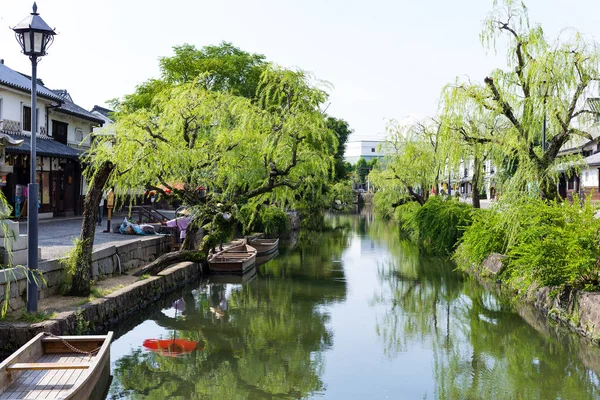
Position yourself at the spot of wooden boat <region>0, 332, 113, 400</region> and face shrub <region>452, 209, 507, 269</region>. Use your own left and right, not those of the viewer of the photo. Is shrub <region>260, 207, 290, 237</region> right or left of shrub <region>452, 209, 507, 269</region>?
left

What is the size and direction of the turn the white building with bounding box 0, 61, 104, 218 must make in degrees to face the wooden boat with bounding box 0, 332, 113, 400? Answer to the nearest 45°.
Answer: approximately 45° to its right

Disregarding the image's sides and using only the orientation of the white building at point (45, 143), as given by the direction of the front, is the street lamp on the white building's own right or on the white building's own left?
on the white building's own right

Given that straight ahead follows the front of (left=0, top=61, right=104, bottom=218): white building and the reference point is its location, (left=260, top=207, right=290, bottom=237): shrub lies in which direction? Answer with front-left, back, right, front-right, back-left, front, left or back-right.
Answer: front-left

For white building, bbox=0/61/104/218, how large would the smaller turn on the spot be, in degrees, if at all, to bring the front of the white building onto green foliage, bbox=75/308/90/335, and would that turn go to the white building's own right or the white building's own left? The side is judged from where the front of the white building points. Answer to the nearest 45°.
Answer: approximately 45° to the white building's own right

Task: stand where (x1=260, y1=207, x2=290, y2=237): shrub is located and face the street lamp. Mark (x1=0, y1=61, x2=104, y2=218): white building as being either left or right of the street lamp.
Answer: right

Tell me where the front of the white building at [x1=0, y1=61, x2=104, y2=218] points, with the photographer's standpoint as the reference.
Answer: facing the viewer and to the right of the viewer

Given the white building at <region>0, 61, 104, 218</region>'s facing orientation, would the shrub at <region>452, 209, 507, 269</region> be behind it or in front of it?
in front

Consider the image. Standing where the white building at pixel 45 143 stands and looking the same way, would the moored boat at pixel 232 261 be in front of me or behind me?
in front

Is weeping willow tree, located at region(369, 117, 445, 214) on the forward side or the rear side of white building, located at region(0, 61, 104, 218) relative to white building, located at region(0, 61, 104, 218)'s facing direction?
on the forward side

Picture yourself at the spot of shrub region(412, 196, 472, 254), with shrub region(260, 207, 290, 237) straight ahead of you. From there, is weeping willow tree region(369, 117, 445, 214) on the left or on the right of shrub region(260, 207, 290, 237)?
right
